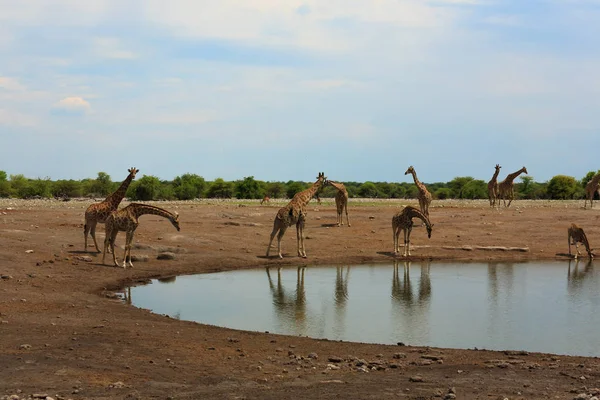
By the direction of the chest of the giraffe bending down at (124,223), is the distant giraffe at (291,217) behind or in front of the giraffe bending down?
in front

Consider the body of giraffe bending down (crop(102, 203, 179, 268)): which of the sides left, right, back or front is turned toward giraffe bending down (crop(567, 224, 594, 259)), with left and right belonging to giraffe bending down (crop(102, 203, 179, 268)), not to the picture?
front

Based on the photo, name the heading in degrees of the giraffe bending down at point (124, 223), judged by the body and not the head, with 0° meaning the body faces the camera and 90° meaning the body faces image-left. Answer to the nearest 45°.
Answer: approximately 270°

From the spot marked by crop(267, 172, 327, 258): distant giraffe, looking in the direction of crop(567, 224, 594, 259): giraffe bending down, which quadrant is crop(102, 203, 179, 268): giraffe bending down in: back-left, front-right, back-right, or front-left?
back-right
